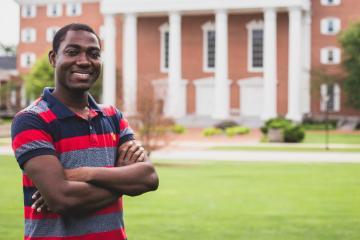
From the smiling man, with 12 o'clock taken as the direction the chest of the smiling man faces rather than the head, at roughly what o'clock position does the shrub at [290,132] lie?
The shrub is roughly at 8 o'clock from the smiling man.

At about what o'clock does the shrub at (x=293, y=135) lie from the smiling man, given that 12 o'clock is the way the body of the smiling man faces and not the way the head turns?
The shrub is roughly at 8 o'clock from the smiling man.

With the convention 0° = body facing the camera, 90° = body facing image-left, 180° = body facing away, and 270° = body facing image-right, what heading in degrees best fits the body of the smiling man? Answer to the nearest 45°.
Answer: approximately 315°
